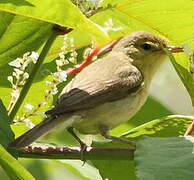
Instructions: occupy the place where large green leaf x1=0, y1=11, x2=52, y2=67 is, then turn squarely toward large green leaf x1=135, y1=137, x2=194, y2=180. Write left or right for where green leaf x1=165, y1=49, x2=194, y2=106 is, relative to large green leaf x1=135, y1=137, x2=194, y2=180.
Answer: left

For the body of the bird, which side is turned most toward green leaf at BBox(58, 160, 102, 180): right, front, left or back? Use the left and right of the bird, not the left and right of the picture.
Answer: right

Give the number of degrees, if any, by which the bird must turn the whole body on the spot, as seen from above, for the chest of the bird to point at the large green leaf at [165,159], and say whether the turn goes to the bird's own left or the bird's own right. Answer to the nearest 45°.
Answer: approximately 90° to the bird's own right

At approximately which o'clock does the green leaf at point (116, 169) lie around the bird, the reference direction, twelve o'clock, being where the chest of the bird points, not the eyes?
The green leaf is roughly at 3 o'clock from the bird.

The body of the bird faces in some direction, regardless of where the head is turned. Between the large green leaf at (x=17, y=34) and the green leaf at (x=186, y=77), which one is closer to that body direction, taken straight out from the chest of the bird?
the green leaf

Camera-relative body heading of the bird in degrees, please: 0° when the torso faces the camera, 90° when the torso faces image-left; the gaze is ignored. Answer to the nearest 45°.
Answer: approximately 270°
